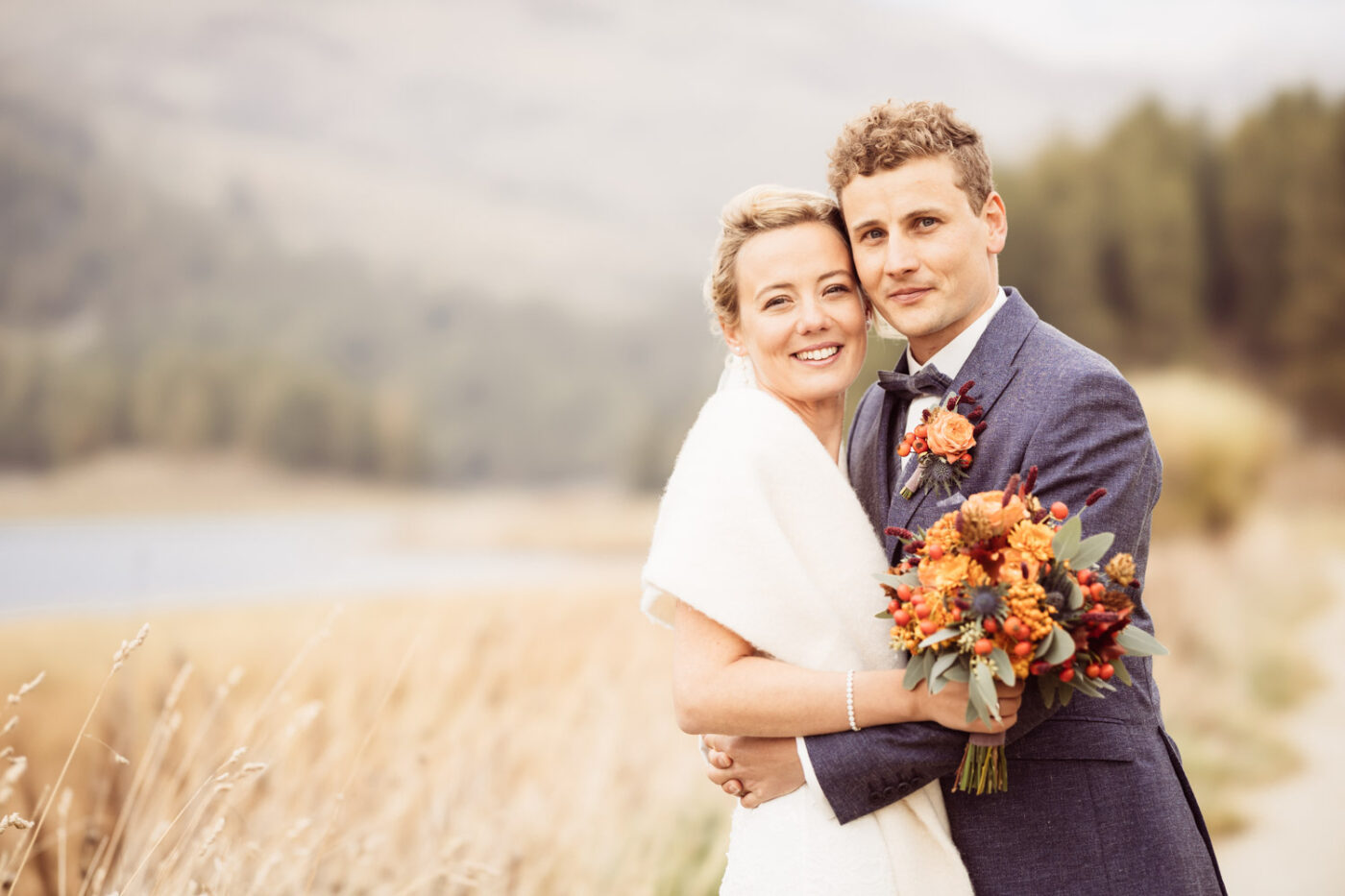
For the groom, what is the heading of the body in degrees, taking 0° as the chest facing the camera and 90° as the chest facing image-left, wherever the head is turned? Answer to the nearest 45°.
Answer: approximately 45°
